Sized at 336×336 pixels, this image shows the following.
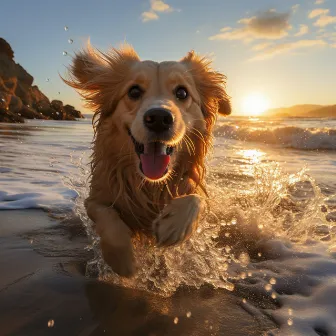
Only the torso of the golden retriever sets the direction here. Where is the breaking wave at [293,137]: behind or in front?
behind

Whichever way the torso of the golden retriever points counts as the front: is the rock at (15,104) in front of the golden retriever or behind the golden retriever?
behind

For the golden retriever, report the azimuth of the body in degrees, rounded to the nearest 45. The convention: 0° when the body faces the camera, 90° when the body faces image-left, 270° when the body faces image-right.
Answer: approximately 0°
